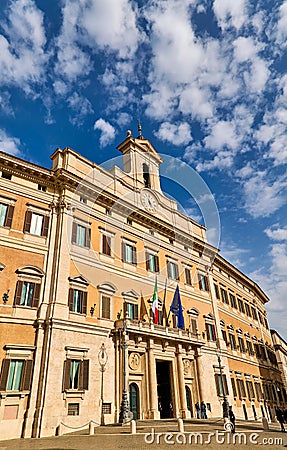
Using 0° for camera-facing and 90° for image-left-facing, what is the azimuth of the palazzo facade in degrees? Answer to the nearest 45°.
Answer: approximately 315°

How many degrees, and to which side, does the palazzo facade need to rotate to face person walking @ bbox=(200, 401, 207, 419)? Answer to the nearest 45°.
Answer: approximately 90° to its left
